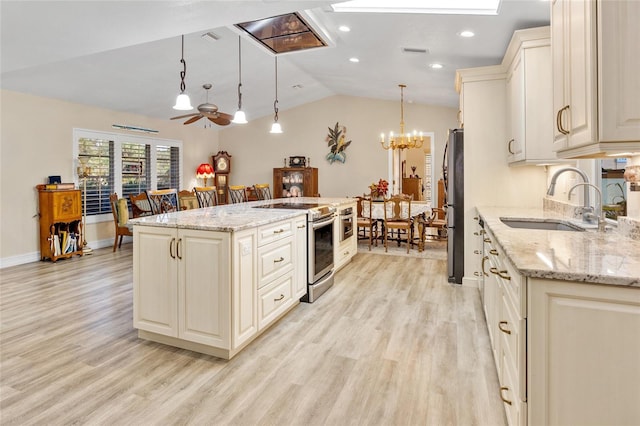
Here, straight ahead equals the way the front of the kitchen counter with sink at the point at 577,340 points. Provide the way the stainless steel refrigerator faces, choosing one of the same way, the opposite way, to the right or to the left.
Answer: the same way

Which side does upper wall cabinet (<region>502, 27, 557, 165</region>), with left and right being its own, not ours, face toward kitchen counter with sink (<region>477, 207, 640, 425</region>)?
left

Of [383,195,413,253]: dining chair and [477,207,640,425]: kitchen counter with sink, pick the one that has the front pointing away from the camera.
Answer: the dining chair

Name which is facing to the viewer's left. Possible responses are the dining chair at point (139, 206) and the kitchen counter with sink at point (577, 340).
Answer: the kitchen counter with sink

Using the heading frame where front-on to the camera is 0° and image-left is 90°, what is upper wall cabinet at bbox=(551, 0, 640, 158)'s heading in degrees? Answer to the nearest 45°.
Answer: approximately 45°

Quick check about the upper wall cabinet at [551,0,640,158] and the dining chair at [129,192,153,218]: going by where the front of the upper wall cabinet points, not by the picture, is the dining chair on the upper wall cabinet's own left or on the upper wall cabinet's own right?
on the upper wall cabinet's own right

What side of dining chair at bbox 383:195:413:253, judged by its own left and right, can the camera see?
back

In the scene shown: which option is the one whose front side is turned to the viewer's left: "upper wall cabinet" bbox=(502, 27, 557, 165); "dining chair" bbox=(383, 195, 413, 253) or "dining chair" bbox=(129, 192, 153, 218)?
the upper wall cabinet

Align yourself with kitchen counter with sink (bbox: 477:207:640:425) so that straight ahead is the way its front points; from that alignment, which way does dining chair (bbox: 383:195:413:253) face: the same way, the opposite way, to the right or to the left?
to the right

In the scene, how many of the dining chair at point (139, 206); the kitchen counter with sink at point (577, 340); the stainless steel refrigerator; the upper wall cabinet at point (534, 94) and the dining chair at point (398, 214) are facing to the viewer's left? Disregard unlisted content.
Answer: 3

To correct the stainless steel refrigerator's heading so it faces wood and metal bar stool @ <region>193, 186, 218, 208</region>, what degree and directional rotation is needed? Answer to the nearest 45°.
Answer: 0° — it already faces it

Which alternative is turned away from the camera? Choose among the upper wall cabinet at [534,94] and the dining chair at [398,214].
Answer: the dining chair

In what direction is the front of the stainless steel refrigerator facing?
to the viewer's left

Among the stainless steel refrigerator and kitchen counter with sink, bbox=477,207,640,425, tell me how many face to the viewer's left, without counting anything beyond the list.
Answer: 2
